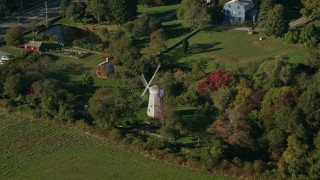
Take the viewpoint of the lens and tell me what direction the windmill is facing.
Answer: facing away from the viewer and to the left of the viewer

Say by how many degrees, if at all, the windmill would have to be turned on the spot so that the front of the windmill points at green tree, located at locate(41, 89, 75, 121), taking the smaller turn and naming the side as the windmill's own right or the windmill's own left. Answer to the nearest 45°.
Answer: approximately 45° to the windmill's own left

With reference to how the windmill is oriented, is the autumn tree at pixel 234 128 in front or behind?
behind

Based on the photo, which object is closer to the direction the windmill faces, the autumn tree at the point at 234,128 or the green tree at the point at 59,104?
the green tree

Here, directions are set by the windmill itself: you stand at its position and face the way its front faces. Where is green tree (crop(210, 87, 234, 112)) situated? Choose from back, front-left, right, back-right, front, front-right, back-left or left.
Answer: back-right

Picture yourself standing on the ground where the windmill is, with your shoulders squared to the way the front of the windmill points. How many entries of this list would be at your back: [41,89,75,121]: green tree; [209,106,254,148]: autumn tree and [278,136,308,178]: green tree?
2

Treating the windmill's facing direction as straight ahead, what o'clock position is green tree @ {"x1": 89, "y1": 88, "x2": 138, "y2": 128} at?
The green tree is roughly at 10 o'clock from the windmill.
